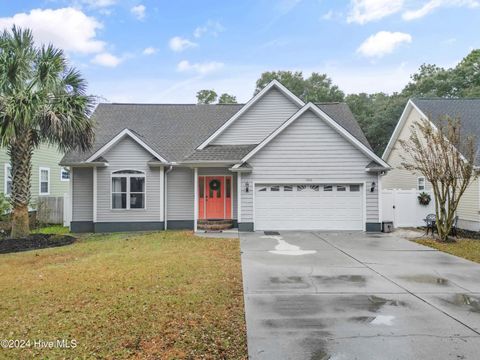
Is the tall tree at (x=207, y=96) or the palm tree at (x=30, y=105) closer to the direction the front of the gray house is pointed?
the palm tree

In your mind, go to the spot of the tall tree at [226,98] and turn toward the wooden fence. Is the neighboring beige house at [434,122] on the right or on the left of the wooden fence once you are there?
left

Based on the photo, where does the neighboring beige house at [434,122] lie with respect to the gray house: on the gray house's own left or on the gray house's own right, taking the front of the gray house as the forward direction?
on the gray house's own left

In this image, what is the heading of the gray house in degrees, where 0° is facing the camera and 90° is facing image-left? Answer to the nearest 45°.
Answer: approximately 0°

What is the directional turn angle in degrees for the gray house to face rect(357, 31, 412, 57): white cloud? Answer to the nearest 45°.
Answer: approximately 135° to its left

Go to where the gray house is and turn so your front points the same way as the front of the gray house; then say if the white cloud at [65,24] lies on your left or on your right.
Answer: on your right

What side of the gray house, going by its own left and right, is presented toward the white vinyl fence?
left

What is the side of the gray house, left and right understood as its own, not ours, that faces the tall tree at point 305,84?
back

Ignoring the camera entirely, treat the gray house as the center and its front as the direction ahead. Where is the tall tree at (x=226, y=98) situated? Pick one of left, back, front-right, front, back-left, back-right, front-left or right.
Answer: back

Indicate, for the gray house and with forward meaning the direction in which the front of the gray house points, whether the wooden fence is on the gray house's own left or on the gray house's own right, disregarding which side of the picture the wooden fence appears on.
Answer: on the gray house's own right

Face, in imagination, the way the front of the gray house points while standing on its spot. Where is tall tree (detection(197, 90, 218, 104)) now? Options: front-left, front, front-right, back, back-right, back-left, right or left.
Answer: back
